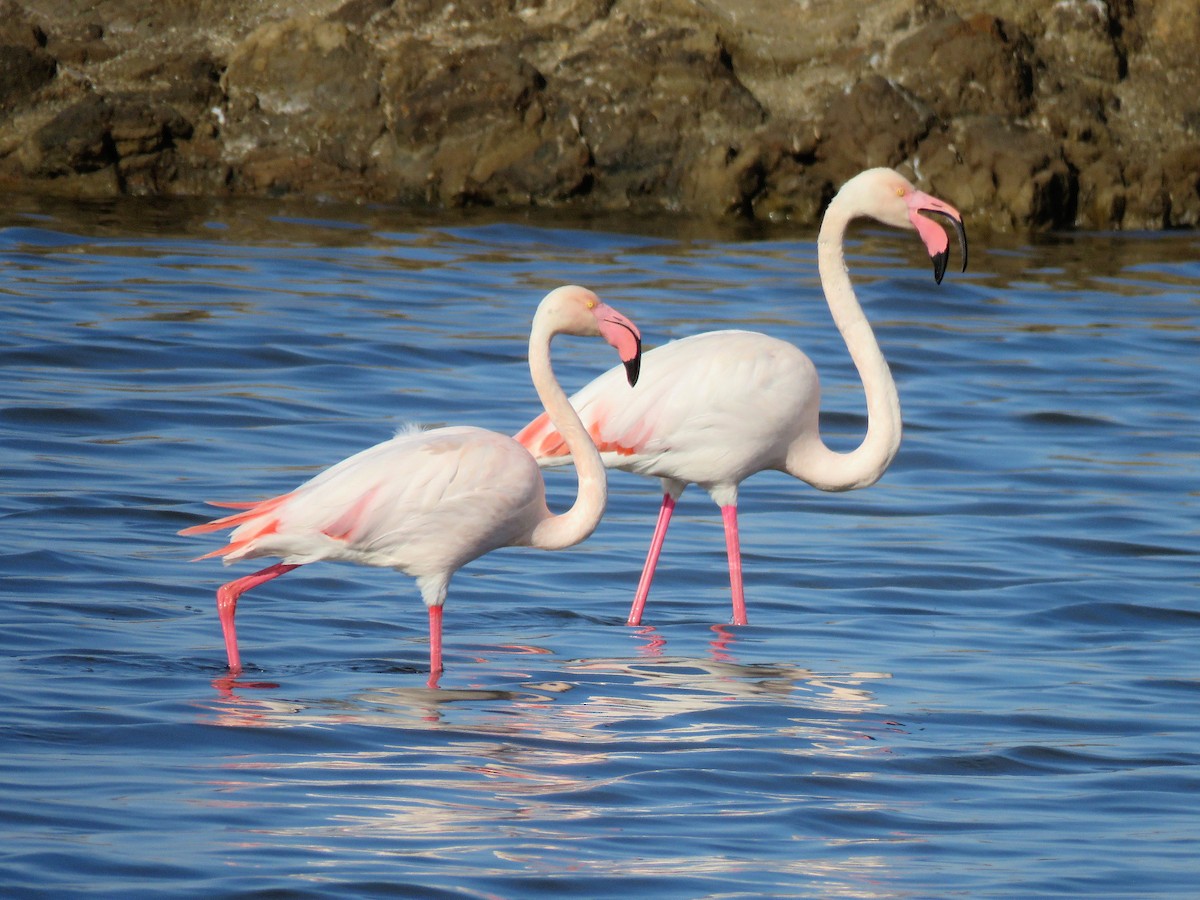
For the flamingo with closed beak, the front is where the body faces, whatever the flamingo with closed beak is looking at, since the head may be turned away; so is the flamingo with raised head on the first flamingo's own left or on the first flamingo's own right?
on the first flamingo's own left

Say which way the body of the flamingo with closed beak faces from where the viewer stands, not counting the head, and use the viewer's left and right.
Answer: facing to the right of the viewer

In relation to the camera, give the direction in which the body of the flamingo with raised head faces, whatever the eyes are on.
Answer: to the viewer's right

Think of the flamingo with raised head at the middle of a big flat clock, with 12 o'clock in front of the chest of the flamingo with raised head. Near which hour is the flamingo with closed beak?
The flamingo with closed beak is roughly at 4 o'clock from the flamingo with raised head.

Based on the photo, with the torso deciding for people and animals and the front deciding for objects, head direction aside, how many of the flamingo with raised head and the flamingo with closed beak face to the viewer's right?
2
